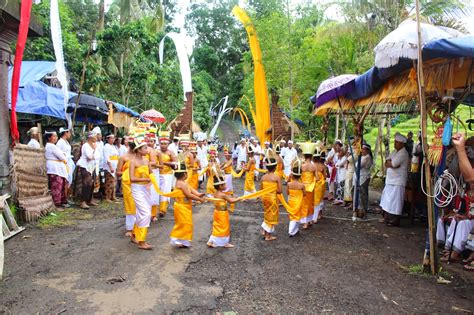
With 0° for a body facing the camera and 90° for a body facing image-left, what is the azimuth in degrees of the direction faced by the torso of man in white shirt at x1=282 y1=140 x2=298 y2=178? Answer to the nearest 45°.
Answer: approximately 0°

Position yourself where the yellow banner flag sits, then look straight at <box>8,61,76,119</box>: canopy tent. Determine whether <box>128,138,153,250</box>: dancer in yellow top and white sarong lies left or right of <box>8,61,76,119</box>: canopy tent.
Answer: left

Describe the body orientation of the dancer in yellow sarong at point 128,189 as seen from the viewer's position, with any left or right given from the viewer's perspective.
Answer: facing to the right of the viewer

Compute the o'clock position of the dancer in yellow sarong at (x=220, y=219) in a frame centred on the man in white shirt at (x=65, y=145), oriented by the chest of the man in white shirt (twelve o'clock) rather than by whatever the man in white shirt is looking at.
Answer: The dancer in yellow sarong is roughly at 2 o'clock from the man in white shirt.

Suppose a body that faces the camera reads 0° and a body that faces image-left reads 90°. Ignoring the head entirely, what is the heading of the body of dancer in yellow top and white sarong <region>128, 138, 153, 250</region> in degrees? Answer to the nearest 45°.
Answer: approximately 315°
